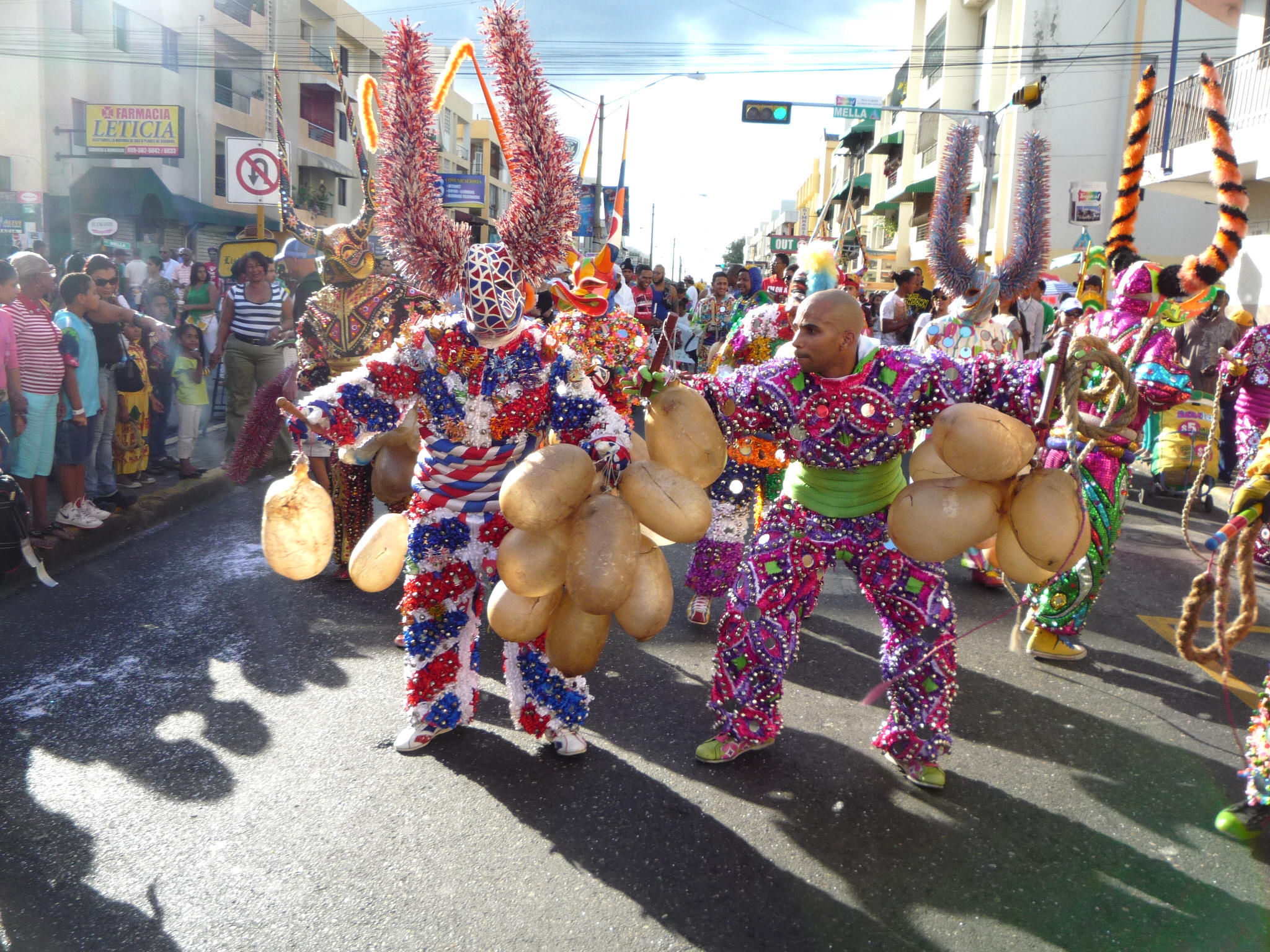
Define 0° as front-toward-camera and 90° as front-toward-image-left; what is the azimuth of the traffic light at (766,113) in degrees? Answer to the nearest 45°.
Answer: approximately 0°

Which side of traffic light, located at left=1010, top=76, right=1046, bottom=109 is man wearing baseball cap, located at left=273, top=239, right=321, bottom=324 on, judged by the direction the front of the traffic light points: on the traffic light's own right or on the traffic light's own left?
on the traffic light's own left

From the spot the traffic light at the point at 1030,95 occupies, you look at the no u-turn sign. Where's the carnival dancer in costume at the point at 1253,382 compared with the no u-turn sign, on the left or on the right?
left

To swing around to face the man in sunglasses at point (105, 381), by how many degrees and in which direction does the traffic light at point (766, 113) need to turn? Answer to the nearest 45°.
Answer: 0° — it already faces them

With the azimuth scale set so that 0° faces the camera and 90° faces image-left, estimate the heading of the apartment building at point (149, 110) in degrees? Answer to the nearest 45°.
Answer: approximately 315°

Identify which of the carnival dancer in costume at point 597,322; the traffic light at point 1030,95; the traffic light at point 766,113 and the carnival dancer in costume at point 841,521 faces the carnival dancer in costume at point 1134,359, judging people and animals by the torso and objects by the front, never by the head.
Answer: the traffic light at point 766,113

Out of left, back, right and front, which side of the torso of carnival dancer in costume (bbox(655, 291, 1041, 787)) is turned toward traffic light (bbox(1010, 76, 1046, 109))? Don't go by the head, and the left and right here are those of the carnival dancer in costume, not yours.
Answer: back

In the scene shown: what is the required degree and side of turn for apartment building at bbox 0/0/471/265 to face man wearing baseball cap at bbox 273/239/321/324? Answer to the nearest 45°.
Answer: approximately 45° to its right

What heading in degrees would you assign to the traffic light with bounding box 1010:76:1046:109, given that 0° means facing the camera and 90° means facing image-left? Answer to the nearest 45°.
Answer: approximately 90°
